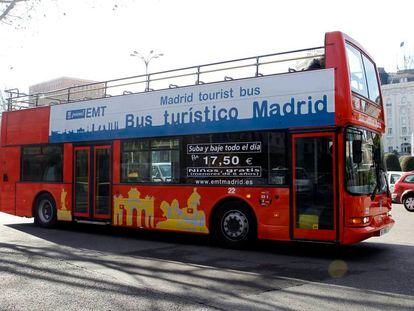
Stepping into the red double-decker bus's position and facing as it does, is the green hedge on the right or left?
on its left

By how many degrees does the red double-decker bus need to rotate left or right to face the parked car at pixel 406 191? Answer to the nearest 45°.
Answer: approximately 90° to its left

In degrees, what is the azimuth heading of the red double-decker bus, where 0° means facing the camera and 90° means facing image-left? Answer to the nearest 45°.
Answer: approximately 315°

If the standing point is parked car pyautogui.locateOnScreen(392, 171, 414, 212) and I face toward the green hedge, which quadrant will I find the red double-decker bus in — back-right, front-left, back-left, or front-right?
back-left
